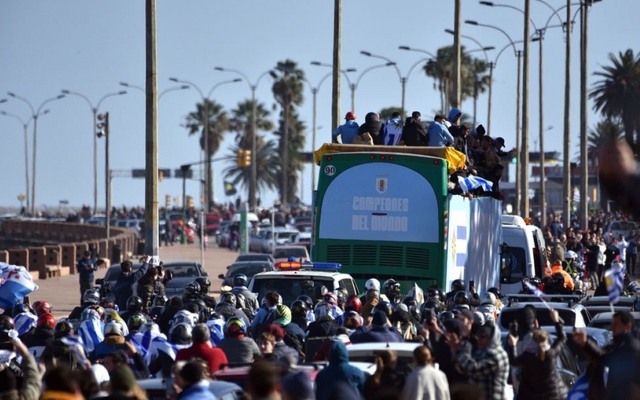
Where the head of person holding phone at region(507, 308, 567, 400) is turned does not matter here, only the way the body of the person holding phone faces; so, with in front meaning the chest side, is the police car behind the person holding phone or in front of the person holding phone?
in front

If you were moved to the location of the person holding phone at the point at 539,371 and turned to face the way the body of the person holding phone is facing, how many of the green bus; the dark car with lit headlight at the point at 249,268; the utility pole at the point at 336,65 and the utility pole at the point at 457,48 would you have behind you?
0

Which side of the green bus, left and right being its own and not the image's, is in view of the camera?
back

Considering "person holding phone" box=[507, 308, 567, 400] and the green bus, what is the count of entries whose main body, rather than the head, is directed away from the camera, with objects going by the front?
2

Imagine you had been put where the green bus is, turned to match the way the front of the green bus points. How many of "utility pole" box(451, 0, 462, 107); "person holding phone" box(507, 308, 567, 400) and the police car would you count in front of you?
1

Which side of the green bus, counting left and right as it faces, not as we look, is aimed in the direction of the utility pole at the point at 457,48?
front

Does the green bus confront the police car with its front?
no

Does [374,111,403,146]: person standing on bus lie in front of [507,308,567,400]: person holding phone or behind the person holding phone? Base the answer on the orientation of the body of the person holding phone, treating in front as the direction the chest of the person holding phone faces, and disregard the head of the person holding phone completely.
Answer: in front

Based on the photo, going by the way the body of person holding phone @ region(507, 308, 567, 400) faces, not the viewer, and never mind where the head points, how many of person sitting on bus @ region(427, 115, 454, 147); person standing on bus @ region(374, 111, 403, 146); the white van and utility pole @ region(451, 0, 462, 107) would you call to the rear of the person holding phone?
0

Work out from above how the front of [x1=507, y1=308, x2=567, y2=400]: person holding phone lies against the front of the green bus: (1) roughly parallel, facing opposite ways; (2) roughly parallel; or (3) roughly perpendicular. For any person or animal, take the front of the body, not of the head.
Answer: roughly parallel

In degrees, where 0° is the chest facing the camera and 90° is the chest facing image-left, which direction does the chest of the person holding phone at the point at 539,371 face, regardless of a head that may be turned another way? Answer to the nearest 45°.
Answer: approximately 180°

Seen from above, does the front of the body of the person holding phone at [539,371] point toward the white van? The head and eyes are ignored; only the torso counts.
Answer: yes

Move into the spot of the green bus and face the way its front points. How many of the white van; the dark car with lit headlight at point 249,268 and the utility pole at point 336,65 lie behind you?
0
